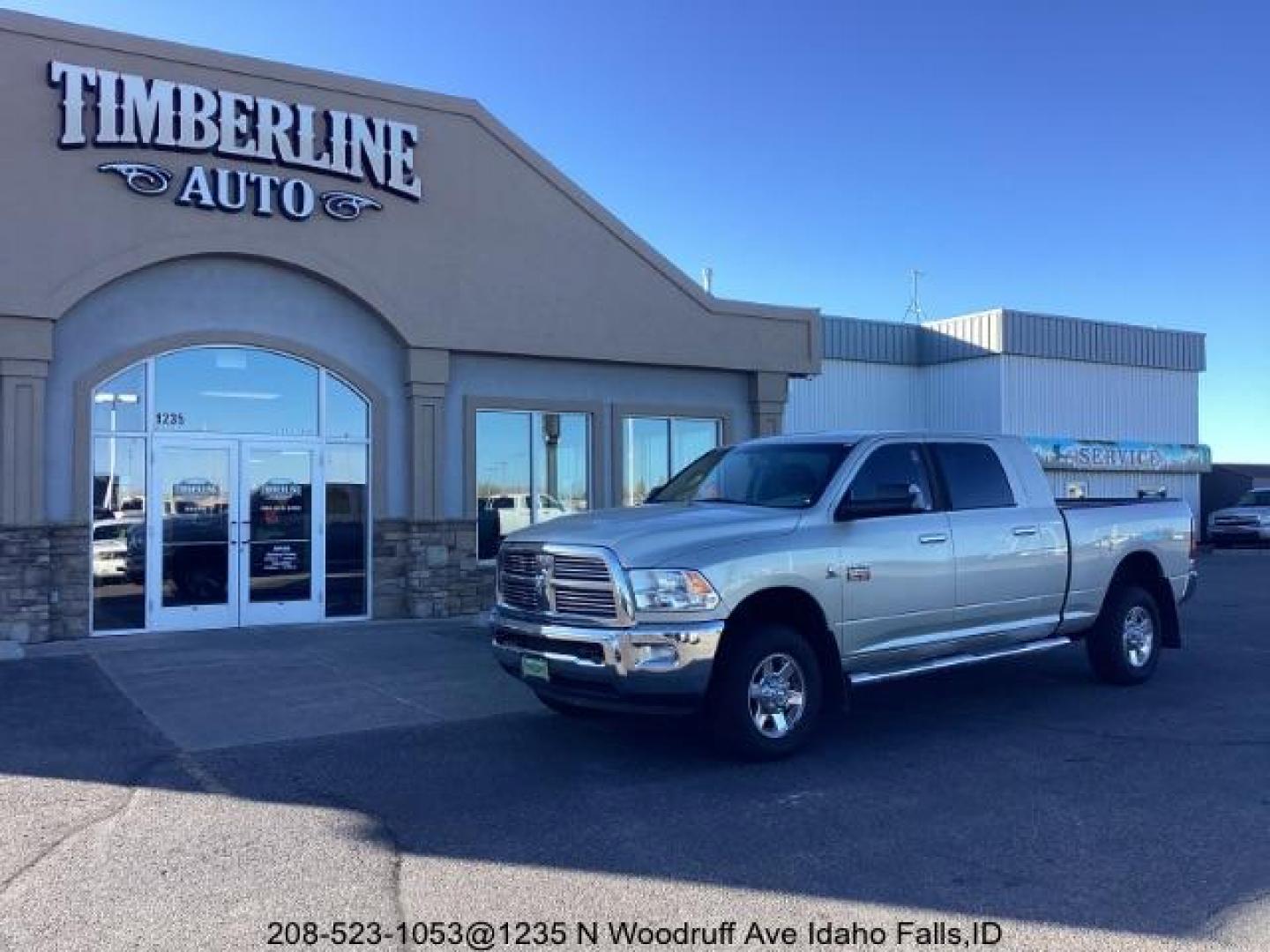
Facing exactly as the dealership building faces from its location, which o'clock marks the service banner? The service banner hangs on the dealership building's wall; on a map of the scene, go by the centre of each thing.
The service banner is roughly at 9 o'clock from the dealership building.

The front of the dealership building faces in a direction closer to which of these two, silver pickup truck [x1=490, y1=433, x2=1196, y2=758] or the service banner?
the silver pickup truck

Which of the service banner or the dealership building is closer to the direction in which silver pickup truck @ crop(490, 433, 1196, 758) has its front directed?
the dealership building

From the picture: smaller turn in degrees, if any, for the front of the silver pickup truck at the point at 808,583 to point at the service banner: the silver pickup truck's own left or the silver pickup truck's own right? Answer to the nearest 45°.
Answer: approximately 135° to the silver pickup truck's own right

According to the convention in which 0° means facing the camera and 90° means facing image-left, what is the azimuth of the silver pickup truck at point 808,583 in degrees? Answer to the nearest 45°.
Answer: approximately 45°

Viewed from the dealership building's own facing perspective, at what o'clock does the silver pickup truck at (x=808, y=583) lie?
The silver pickup truck is roughly at 12 o'clock from the dealership building.

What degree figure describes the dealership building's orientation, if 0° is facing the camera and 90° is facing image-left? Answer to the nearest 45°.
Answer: approximately 315°

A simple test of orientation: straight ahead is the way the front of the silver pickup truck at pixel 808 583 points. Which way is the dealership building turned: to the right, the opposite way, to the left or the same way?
to the left

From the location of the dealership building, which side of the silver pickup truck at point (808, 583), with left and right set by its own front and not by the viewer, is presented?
right
